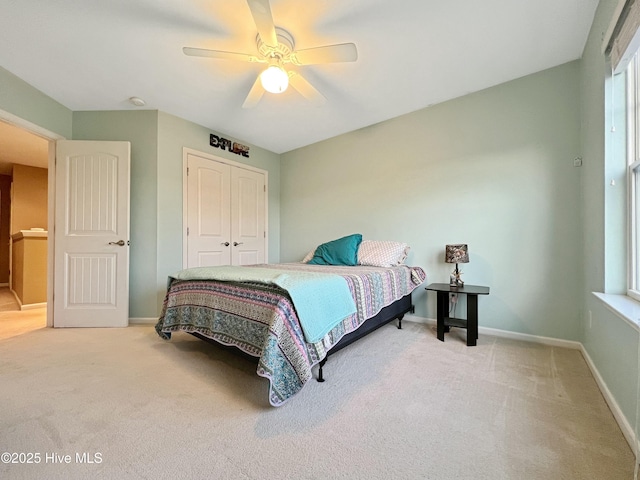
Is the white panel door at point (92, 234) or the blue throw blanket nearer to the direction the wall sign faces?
the blue throw blanket

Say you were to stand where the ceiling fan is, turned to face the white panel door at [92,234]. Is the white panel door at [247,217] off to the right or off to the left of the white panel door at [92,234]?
right

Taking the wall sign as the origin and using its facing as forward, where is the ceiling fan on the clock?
The ceiling fan is roughly at 1 o'clock from the wall sign.

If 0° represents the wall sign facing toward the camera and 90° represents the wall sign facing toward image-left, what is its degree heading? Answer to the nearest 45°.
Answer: approximately 315°

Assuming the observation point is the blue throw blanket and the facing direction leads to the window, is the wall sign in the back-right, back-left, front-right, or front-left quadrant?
back-left

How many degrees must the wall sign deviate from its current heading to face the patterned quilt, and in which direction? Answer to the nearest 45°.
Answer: approximately 45° to its right
